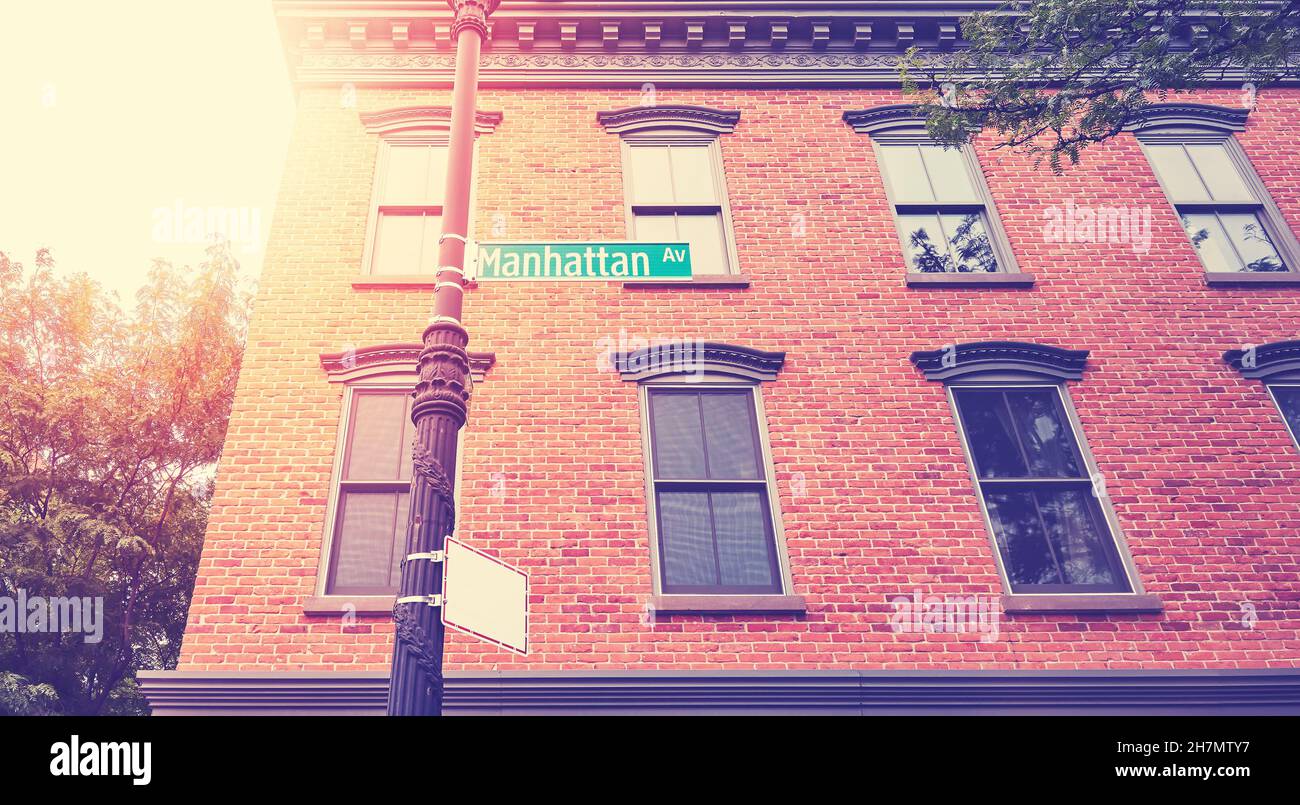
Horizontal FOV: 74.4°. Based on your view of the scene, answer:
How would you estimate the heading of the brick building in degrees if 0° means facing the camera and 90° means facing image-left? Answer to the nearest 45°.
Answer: approximately 0°

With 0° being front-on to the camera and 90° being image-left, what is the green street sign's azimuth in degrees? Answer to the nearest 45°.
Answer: approximately 0°

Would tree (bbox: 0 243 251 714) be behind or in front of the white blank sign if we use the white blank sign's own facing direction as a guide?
behind

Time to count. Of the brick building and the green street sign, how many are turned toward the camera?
2

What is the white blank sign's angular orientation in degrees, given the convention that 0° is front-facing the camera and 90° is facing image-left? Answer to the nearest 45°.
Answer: approximately 315°
